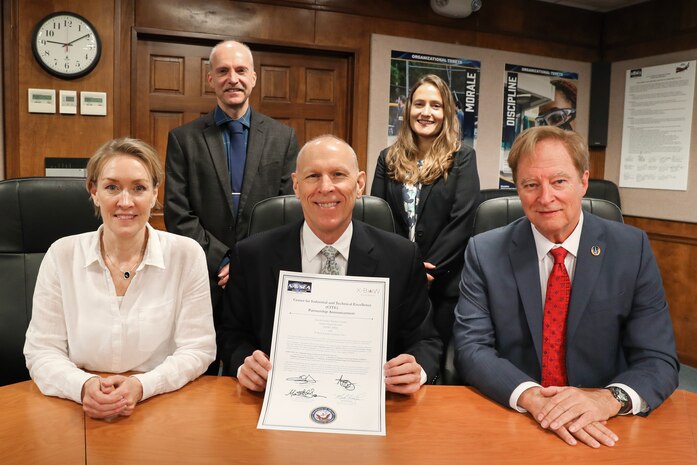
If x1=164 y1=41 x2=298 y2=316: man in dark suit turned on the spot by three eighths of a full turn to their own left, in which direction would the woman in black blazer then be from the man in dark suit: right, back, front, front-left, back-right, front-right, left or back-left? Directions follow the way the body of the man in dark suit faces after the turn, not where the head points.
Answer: front-right

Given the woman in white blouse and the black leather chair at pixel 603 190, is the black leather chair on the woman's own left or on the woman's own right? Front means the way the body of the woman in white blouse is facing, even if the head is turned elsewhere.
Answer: on the woman's own left

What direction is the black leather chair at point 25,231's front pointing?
toward the camera

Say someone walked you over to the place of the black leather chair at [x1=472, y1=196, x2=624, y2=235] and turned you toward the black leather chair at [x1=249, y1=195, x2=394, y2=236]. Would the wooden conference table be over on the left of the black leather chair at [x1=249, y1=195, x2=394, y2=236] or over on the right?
left

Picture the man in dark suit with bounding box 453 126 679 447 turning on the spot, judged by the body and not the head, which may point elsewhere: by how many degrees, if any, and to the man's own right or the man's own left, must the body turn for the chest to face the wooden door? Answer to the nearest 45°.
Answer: approximately 135° to the man's own right

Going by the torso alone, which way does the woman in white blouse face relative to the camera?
toward the camera

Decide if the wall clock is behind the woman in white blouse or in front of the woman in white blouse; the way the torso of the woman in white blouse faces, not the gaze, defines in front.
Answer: behind

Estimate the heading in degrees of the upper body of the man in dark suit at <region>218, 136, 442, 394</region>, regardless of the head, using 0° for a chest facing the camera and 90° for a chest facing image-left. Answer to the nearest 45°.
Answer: approximately 0°

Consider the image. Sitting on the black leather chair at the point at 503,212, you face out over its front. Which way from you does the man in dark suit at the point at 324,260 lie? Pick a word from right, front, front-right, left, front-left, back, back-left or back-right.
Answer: front-right

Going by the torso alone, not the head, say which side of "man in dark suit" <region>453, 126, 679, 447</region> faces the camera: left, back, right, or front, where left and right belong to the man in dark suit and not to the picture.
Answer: front

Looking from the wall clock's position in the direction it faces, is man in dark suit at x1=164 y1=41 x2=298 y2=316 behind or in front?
in front
